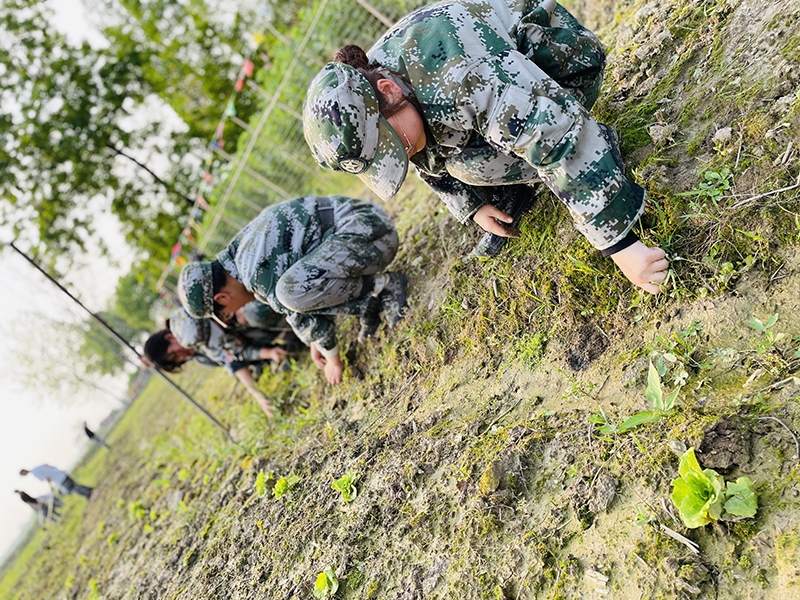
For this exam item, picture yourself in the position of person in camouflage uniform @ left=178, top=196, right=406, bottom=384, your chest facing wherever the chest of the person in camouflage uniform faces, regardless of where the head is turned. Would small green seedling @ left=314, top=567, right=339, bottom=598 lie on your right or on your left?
on your left

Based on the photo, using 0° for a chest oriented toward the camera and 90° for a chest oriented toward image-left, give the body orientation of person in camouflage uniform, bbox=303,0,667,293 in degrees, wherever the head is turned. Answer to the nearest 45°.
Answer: approximately 45°

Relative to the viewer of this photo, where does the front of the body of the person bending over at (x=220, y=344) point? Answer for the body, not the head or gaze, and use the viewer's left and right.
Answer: facing to the left of the viewer

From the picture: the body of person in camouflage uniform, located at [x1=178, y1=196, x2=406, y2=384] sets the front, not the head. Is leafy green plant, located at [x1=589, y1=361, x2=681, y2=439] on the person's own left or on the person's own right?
on the person's own left

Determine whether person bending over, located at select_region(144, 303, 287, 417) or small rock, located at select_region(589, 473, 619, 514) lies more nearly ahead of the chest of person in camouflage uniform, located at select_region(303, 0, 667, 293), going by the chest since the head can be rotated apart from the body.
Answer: the small rock

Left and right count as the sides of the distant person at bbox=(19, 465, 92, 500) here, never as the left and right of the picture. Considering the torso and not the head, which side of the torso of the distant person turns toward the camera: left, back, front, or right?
left

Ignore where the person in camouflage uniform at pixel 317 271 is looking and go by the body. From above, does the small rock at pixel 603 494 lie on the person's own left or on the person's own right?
on the person's own left

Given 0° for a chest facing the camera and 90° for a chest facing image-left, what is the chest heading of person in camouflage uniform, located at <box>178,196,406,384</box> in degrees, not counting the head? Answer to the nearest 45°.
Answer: approximately 90°
